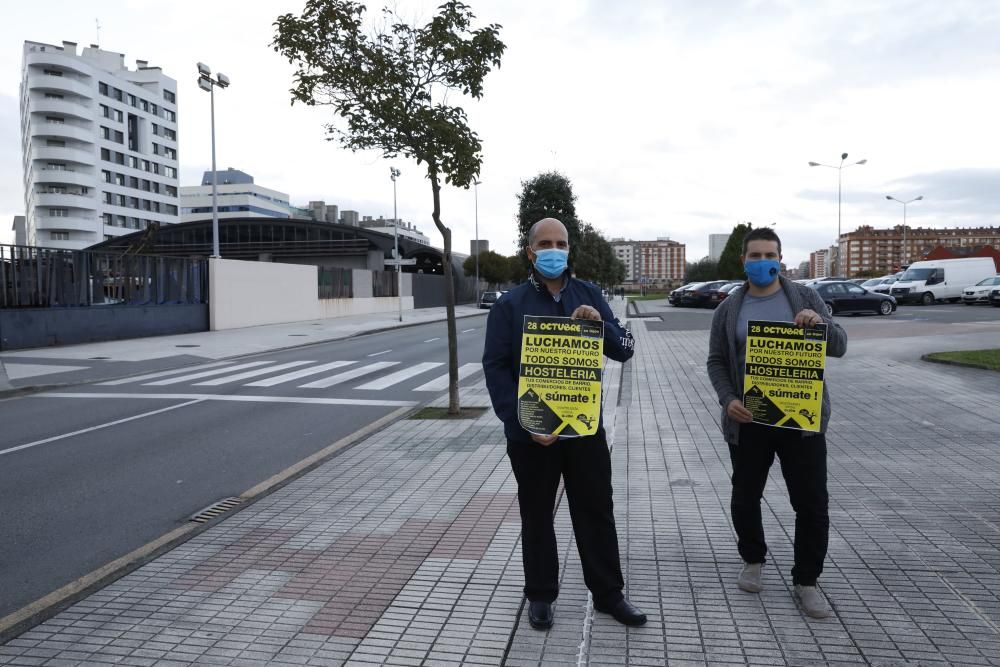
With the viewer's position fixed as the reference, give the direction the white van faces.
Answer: facing the viewer and to the left of the viewer

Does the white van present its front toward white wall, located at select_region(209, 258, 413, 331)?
yes

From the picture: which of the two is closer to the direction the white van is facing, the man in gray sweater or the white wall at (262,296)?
the white wall

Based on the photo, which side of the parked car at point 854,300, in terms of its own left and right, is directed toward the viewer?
right

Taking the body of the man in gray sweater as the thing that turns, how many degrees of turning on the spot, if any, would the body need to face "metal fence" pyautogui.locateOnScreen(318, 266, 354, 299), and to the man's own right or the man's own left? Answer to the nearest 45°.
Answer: approximately 135° to the man's own right

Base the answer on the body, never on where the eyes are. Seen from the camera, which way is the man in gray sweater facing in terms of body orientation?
toward the camera

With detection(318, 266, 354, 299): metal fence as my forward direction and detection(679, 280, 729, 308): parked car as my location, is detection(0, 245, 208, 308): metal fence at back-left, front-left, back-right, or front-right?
front-left

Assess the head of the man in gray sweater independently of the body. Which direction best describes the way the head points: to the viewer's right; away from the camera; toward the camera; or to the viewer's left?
toward the camera

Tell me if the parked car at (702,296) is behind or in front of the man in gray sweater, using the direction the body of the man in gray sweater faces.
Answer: behind

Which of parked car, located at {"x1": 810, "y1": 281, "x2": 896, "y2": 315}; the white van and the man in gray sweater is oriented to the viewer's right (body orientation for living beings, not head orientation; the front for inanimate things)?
the parked car

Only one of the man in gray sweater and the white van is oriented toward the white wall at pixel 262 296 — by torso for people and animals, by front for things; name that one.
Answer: the white van

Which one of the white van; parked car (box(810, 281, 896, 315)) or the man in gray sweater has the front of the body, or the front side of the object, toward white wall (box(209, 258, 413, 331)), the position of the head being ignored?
the white van

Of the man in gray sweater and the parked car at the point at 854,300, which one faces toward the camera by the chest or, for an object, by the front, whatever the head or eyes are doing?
the man in gray sweater

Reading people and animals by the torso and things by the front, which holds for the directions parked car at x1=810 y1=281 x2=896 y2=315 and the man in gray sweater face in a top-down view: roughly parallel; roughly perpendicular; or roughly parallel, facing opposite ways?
roughly perpendicular
